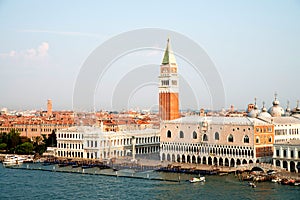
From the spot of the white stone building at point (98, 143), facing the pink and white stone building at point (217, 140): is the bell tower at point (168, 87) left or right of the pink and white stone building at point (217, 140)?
left

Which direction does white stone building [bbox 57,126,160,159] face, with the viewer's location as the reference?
facing the viewer and to the right of the viewer

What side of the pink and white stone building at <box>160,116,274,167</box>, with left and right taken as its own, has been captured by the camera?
front

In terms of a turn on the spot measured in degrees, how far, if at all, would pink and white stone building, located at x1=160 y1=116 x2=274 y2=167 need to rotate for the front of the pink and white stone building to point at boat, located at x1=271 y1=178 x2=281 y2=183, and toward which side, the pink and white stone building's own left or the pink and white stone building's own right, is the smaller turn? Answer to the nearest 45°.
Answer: approximately 45° to the pink and white stone building's own left

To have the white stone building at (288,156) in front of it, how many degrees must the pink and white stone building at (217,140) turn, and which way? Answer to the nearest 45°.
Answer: approximately 45° to its left

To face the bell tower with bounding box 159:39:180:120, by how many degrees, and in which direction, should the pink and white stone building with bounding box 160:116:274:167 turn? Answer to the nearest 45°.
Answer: approximately 135° to its right

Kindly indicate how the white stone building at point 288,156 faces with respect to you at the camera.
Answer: facing the viewer and to the left of the viewer

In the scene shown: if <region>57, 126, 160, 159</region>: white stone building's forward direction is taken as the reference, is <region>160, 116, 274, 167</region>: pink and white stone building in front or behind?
in front
